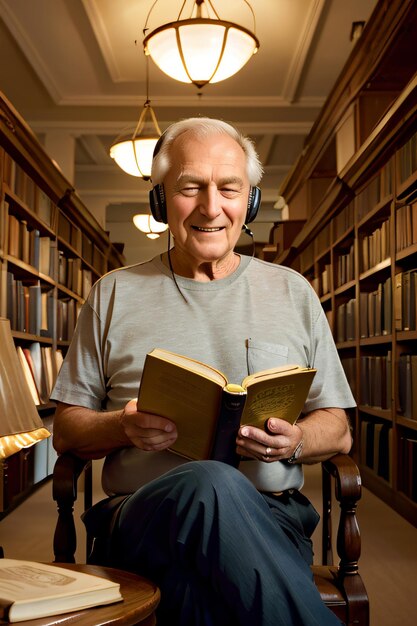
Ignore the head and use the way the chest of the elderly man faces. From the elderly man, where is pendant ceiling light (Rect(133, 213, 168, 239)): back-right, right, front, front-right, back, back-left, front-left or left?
back

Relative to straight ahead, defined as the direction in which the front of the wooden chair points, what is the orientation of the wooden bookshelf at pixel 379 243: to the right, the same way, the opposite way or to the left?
to the right

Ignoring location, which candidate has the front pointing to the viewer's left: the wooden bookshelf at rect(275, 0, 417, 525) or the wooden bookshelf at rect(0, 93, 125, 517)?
the wooden bookshelf at rect(275, 0, 417, 525)

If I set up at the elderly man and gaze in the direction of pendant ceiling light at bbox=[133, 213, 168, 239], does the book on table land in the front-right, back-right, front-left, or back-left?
back-left

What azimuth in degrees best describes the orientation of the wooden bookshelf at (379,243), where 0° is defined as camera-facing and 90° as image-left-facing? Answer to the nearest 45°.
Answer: approximately 90°

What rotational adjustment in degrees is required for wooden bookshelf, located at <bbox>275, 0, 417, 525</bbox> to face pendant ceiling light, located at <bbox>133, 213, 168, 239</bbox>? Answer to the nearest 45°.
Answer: approximately 45° to its right

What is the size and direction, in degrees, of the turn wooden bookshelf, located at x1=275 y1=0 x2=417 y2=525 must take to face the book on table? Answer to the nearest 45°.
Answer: approximately 90° to its left

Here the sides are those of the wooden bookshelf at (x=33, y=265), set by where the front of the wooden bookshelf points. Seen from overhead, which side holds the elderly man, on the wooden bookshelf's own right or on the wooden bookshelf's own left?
on the wooden bookshelf's own right

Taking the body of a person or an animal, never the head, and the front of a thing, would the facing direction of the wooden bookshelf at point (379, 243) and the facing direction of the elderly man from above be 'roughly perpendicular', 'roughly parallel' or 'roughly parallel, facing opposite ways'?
roughly perpendicular
